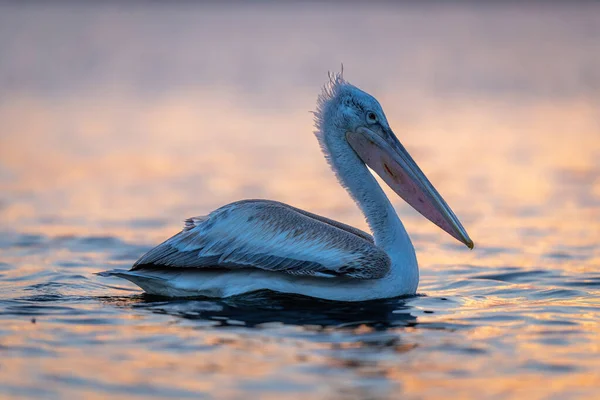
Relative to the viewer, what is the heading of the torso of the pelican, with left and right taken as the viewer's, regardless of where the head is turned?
facing to the right of the viewer
